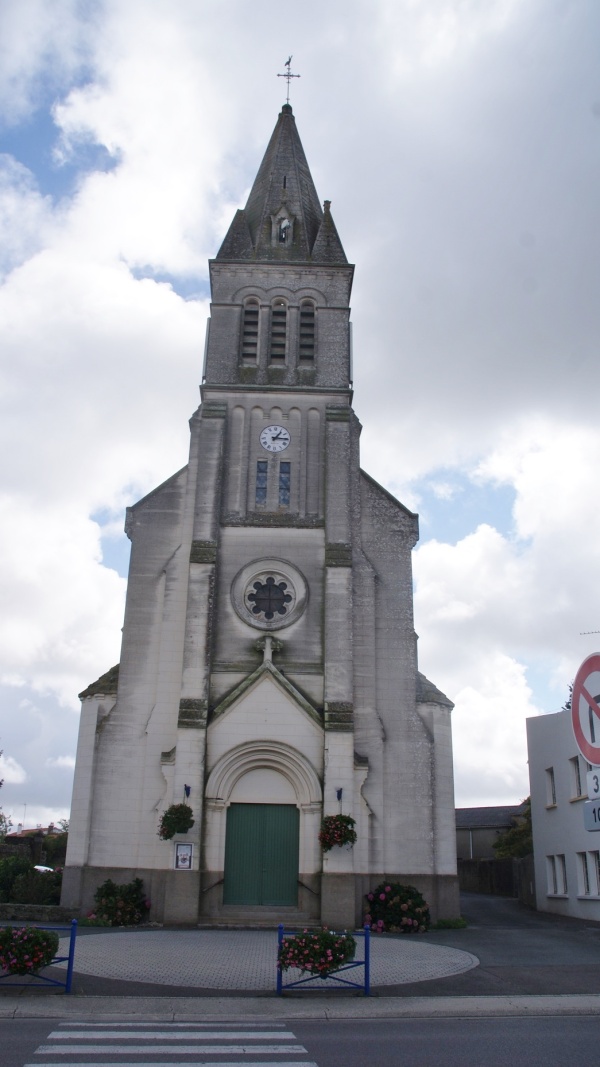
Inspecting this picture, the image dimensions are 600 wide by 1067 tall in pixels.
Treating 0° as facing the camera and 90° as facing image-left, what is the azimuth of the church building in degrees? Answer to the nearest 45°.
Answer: approximately 0°

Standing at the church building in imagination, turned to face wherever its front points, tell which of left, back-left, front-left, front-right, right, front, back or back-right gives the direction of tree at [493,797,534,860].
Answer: back-left

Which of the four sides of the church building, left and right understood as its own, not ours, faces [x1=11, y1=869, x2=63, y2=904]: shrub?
right

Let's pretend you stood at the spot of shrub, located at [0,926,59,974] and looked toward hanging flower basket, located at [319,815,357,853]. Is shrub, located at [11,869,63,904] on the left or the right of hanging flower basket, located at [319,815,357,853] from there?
left

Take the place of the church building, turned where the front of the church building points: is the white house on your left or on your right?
on your left
